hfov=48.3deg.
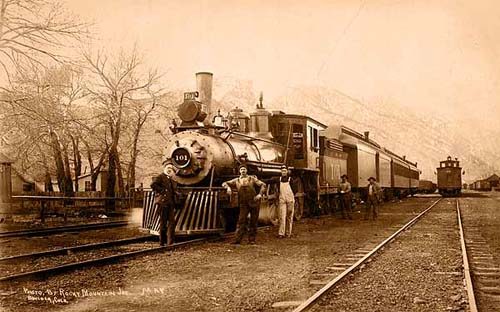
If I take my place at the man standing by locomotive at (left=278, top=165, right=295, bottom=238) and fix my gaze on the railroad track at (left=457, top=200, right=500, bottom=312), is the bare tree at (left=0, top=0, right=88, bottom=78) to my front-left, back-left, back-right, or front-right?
back-right

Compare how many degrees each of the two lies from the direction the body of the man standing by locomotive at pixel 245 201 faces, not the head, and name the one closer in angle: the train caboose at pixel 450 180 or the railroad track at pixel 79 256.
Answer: the railroad track

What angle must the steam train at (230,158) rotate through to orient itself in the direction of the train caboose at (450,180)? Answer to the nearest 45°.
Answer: approximately 180°

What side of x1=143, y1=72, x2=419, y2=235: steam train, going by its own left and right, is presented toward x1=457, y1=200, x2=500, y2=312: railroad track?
left

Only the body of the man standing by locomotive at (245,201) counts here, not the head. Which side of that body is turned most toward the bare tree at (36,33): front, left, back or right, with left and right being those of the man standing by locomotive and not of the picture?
right

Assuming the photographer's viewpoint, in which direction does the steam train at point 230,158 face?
facing the viewer and to the left of the viewer

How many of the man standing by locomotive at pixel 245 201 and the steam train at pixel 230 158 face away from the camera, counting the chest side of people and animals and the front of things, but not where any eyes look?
0

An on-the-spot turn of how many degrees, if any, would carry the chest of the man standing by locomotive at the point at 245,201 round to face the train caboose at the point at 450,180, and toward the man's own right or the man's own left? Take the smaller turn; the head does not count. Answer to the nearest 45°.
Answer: approximately 135° to the man's own left

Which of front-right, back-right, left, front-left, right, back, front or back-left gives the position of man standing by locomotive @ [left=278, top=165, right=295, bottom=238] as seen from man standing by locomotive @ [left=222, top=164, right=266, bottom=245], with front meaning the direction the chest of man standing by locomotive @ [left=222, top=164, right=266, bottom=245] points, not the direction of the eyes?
back-left

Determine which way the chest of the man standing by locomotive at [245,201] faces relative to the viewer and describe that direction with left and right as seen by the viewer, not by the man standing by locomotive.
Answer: facing the viewer

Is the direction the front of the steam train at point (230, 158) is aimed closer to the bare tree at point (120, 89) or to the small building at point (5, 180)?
the small building

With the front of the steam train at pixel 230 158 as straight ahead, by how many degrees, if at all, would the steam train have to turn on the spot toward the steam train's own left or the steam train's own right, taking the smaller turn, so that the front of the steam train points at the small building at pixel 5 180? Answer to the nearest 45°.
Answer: approximately 90° to the steam train's own right
